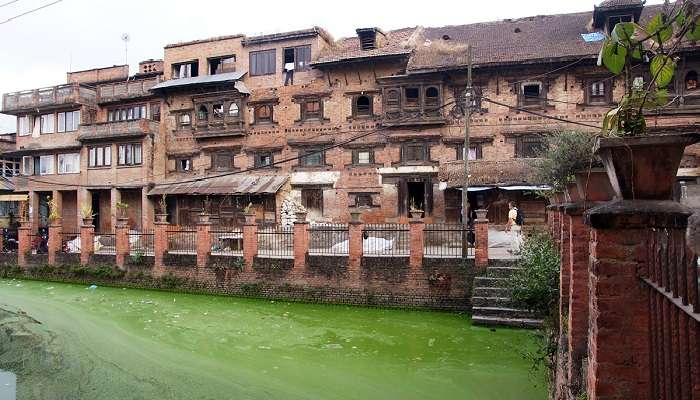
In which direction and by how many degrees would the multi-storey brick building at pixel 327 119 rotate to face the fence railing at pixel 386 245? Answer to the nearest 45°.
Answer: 0° — it already faces it

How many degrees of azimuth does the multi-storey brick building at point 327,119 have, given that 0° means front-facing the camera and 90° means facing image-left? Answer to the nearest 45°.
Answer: approximately 0°

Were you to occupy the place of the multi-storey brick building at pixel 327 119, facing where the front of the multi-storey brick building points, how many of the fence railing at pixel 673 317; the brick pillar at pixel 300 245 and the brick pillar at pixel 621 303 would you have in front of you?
3

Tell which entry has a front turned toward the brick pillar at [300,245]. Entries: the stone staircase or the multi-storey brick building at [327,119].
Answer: the multi-storey brick building

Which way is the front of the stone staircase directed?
toward the camera

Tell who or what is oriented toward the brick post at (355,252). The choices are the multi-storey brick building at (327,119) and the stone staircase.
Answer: the multi-storey brick building

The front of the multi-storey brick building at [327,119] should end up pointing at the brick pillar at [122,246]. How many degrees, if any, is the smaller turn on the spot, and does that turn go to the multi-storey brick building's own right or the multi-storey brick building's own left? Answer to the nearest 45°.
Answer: approximately 45° to the multi-storey brick building's own right
